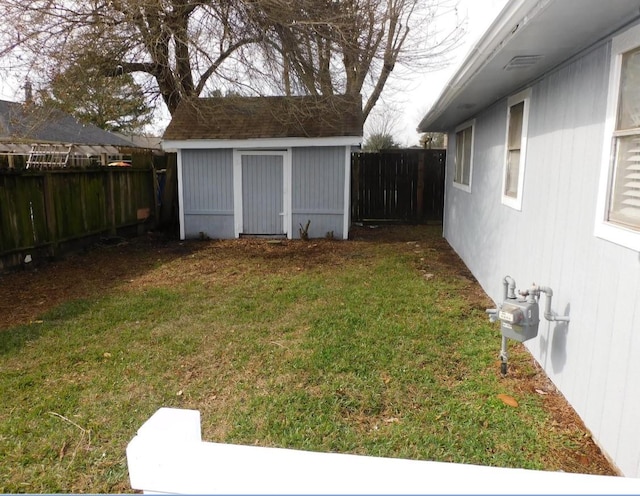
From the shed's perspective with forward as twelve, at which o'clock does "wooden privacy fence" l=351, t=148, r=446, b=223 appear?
The wooden privacy fence is roughly at 8 o'clock from the shed.

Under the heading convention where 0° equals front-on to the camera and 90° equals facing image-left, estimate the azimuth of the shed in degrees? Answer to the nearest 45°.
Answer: approximately 0°
